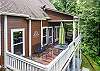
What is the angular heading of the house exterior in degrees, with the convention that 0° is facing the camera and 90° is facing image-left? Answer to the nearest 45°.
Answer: approximately 315°
